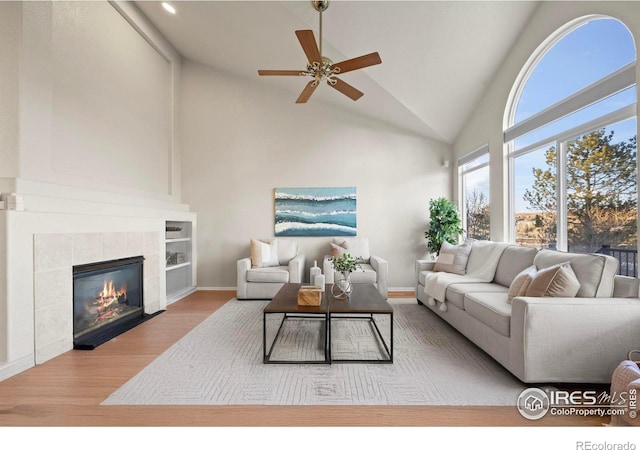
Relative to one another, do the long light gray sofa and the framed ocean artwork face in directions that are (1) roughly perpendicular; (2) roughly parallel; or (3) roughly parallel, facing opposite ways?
roughly perpendicular

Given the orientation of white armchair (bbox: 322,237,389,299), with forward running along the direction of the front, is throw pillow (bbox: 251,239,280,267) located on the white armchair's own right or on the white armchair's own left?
on the white armchair's own right

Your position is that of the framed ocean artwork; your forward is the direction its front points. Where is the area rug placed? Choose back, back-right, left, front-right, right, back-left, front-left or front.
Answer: front

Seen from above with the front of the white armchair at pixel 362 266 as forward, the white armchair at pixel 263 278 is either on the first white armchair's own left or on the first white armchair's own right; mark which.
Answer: on the first white armchair's own right

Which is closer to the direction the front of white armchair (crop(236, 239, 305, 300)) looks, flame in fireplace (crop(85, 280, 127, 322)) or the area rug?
the area rug

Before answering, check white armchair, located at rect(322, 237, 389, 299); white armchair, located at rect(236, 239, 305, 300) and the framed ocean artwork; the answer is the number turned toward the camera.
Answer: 3

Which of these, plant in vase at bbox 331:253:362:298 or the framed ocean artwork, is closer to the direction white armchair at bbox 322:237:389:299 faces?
the plant in vase

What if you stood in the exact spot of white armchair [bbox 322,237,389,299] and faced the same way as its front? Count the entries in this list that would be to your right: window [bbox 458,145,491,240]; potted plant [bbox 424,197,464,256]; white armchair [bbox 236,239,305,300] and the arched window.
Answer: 1

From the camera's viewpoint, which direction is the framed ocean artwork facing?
toward the camera

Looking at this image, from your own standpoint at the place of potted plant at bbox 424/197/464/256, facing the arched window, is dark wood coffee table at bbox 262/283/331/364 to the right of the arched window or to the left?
right

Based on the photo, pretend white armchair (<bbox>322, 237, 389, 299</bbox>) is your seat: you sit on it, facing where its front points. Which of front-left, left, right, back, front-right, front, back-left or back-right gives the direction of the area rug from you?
front

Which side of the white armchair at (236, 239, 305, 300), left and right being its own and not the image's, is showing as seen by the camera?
front
